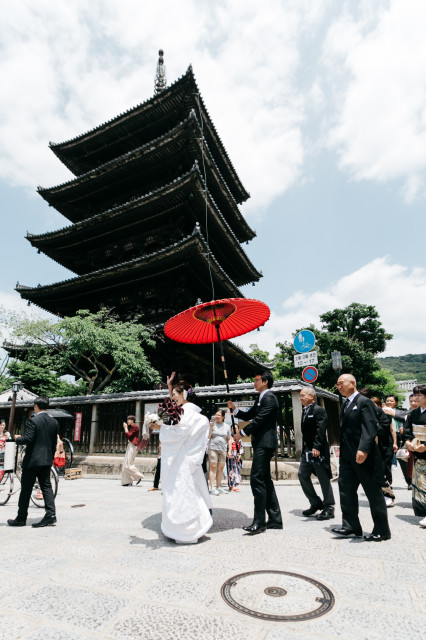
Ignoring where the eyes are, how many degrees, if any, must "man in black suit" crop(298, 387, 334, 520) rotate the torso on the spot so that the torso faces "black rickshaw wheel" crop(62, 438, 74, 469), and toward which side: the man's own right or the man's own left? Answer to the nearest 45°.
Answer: approximately 90° to the man's own right

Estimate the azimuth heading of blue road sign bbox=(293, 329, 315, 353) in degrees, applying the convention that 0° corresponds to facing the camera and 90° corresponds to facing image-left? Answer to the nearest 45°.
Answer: approximately 0°

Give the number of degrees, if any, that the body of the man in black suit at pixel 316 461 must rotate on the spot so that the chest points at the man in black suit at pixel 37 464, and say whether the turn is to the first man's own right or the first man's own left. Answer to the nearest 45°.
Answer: approximately 45° to the first man's own right

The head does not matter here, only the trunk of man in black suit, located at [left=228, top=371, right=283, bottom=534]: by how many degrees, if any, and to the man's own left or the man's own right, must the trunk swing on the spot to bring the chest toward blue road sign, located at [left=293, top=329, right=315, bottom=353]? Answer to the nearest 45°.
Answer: approximately 90° to the man's own right

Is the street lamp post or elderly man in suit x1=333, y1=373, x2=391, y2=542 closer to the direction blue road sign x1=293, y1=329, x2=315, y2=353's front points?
the elderly man in suit

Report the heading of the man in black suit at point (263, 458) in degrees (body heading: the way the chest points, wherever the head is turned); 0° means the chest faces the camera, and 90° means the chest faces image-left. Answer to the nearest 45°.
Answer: approximately 90°

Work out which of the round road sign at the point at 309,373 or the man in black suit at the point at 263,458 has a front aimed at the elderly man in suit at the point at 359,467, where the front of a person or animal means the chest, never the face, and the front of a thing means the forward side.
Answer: the round road sign

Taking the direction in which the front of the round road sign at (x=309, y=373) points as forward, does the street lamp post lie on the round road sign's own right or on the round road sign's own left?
on the round road sign's own right

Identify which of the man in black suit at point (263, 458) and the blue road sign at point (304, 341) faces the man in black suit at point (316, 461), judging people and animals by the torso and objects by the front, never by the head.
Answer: the blue road sign

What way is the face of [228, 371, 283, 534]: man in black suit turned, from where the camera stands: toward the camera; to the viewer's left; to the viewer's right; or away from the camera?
to the viewer's left
